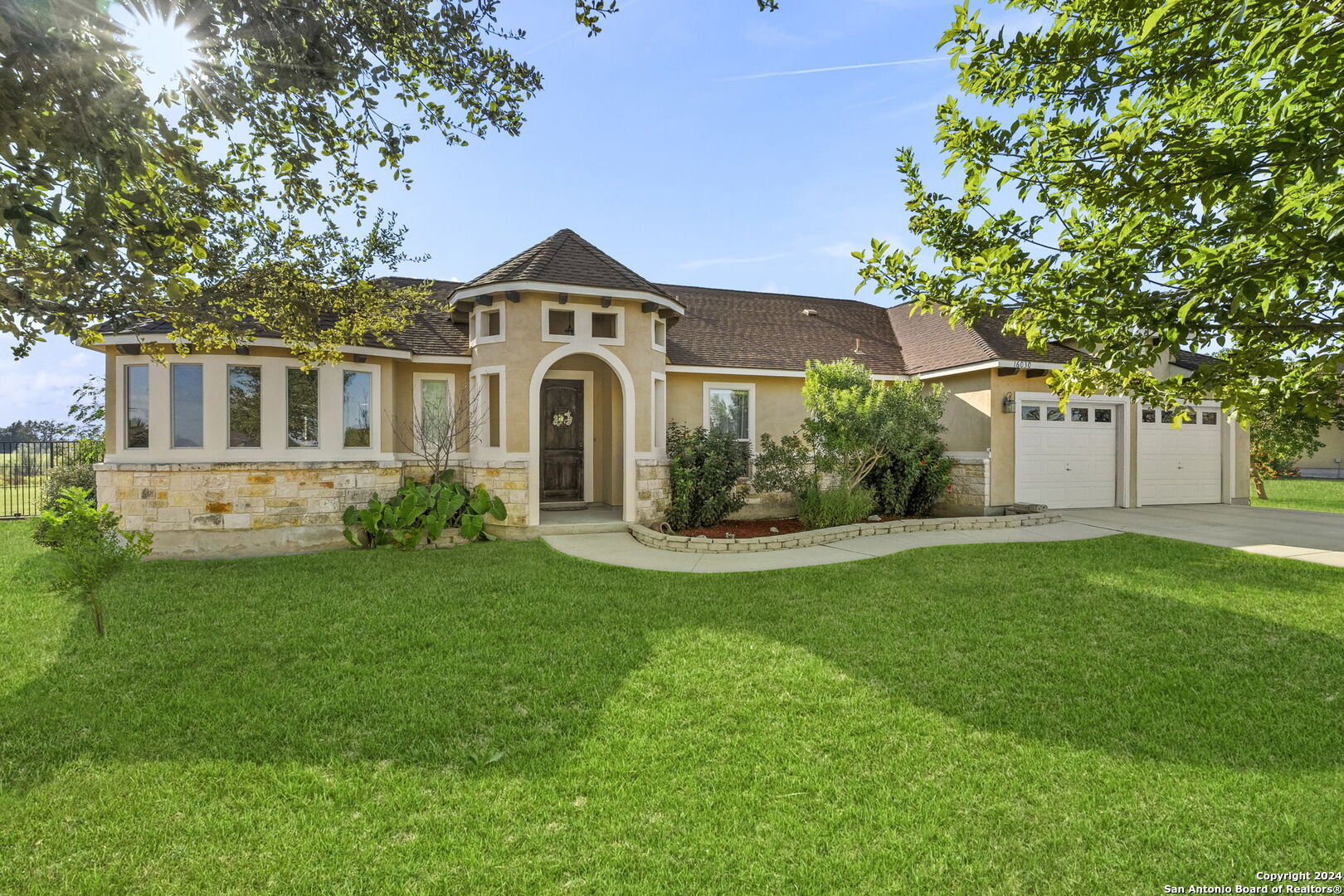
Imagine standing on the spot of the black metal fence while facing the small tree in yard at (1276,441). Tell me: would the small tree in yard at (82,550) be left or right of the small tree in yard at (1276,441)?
right

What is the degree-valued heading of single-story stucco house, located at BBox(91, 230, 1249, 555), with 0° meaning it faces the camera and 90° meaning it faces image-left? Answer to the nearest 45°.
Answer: approximately 0°

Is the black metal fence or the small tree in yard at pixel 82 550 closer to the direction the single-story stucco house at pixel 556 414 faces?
the small tree in yard

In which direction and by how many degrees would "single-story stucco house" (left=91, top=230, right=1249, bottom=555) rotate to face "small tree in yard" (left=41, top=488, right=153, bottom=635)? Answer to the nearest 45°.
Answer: approximately 45° to its right

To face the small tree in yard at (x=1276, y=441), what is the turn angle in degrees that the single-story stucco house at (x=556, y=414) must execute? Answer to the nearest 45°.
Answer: approximately 90° to its left

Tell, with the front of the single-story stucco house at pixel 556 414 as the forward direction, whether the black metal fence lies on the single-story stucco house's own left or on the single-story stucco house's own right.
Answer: on the single-story stucco house's own right
